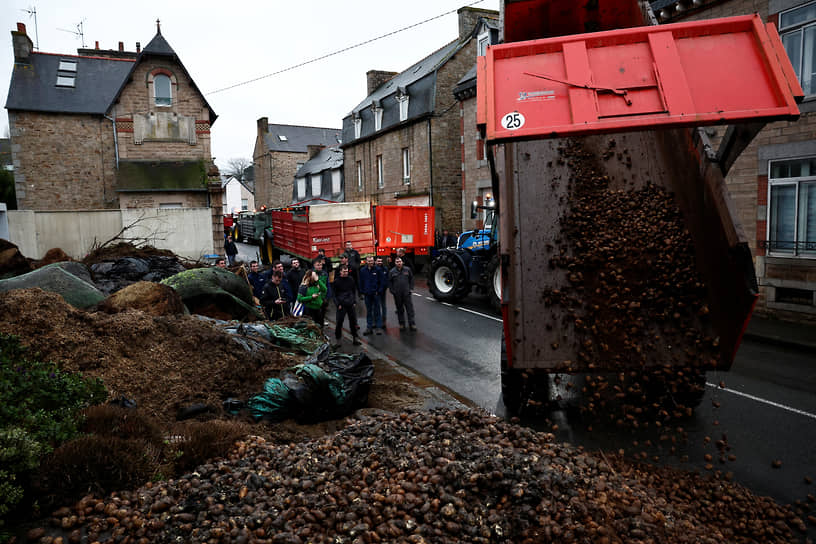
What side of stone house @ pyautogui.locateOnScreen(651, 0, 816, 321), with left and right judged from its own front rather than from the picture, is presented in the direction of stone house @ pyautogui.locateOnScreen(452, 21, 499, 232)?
right

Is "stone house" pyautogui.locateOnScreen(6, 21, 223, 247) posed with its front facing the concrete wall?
yes

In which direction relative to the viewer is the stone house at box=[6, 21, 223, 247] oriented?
toward the camera

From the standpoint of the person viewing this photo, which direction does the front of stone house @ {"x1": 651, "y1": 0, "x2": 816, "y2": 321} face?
facing the viewer and to the left of the viewer

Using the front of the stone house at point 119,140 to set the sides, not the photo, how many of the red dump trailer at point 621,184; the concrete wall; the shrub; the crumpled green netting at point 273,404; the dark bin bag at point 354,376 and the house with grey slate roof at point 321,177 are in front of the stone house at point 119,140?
5

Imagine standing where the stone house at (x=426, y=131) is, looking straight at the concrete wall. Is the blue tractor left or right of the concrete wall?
left

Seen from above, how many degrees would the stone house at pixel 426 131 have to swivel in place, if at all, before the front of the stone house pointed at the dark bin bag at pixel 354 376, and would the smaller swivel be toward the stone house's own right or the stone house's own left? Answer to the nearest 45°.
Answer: approximately 45° to the stone house's own left

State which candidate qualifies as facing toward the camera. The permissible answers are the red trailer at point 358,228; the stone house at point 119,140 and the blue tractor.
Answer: the stone house

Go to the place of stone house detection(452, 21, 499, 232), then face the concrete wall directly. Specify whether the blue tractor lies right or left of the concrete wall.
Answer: left

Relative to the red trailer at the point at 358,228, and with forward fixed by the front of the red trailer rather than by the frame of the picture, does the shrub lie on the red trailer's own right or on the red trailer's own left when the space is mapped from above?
on the red trailer's own left

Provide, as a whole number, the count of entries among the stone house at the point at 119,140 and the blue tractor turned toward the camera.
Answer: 1

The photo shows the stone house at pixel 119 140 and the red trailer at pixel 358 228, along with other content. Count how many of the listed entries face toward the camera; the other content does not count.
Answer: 1

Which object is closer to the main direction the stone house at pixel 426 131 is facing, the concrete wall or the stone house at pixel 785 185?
the concrete wall

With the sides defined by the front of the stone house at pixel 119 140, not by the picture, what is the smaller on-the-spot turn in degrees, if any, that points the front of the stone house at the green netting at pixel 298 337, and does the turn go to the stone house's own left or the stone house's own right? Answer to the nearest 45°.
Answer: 0° — it already faces it

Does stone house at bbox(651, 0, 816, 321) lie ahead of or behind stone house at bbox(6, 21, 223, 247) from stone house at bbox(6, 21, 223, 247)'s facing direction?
ahead

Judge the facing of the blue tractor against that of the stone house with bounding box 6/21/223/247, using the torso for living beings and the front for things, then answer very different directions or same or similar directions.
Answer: very different directions
